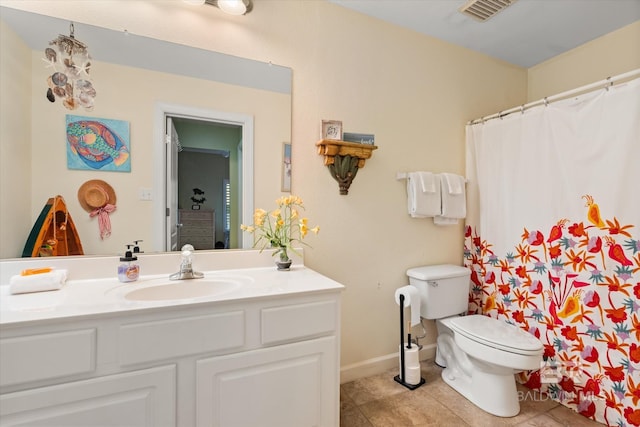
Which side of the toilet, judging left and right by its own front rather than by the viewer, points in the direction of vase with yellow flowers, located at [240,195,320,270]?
right

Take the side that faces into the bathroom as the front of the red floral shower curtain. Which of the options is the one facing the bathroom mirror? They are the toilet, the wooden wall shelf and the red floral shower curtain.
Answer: the red floral shower curtain

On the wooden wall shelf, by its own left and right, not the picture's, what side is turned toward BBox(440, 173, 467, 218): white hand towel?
left

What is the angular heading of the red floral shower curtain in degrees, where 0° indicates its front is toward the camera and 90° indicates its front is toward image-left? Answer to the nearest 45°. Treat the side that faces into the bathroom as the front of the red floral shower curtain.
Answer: approximately 45°

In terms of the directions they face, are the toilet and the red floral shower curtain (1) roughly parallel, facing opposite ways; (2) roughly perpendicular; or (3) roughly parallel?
roughly perpendicular
